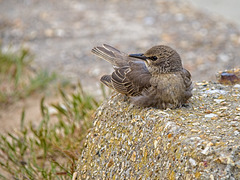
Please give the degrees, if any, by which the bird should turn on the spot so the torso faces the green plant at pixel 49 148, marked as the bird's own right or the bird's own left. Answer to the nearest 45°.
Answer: approximately 180°

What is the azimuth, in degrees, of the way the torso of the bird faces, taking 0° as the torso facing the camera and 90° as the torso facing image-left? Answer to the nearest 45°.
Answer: approximately 315°

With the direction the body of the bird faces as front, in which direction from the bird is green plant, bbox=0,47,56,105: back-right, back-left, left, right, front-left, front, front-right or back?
back
